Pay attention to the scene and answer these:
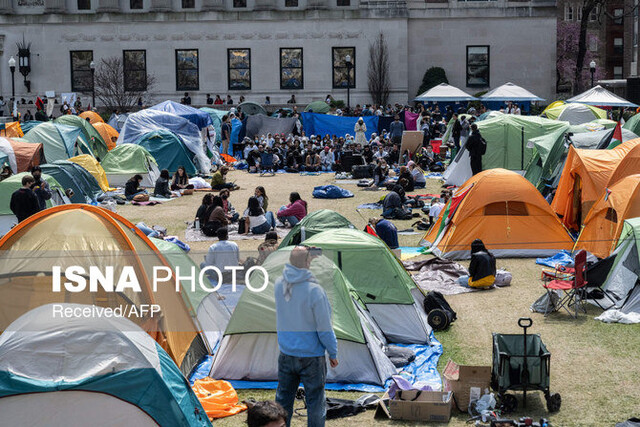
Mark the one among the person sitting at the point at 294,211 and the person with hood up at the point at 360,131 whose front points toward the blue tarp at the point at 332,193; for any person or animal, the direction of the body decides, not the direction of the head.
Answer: the person with hood up

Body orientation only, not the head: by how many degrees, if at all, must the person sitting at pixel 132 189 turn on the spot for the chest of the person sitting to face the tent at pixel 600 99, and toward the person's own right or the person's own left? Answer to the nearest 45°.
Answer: approximately 45° to the person's own left

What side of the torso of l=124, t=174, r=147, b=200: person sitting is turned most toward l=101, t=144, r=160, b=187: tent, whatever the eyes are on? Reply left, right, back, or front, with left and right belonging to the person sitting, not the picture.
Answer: left

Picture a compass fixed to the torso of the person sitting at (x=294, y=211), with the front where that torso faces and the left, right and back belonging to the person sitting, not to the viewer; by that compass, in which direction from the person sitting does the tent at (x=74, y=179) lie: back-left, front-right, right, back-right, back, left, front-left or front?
front-right

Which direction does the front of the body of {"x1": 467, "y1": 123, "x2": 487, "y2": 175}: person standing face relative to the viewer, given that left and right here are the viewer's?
facing away from the viewer

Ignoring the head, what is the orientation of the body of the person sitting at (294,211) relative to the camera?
to the viewer's left

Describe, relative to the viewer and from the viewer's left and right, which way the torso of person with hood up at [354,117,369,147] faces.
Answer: facing the viewer

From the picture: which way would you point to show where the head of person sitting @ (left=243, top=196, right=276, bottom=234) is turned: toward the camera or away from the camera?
away from the camera

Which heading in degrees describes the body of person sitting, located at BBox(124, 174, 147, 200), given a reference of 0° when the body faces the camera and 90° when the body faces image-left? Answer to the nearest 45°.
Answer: approximately 270°

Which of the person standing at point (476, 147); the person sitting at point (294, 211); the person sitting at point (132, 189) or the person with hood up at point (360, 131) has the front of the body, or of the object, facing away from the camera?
the person standing

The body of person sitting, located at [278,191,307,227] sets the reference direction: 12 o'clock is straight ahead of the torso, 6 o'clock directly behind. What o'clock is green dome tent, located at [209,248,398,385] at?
The green dome tent is roughly at 9 o'clock from the person sitting.
